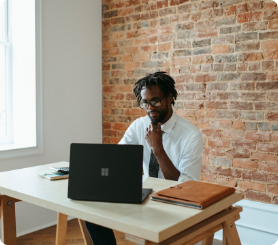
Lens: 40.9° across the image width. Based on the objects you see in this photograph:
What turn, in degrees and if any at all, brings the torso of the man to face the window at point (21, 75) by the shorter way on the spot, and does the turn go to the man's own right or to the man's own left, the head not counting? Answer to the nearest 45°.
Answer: approximately 90° to the man's own right

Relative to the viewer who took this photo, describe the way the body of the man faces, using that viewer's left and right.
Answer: facing the viewer and to the left of the viewer

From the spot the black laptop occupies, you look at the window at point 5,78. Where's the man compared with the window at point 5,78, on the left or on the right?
right

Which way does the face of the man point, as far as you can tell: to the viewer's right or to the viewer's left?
to the viewer's left

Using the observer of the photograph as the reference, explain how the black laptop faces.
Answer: facing away from the viewer and to the right of the viewer

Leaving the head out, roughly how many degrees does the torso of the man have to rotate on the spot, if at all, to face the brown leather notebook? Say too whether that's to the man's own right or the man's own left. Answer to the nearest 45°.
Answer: approximately 45° to the man's own left

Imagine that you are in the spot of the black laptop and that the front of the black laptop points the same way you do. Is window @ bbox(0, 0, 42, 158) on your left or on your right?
on your left

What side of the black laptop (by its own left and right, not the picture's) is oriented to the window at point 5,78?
left

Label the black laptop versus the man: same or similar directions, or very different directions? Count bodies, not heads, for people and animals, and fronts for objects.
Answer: very different directions
